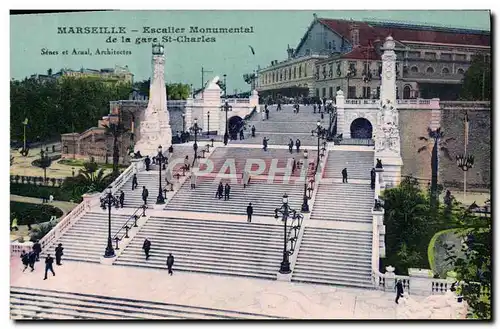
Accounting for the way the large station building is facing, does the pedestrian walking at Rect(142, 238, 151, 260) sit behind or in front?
in front

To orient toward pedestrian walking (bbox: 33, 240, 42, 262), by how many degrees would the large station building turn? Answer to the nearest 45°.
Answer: approximately 45° to its right

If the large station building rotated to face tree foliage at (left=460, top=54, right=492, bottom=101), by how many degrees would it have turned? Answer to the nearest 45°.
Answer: approximately 90° to its left

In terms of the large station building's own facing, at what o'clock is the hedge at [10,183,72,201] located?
The hedge is roughly at 1 o'clock from the large station building.

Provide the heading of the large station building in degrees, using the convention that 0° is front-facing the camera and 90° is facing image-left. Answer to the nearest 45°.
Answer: approximately 45°

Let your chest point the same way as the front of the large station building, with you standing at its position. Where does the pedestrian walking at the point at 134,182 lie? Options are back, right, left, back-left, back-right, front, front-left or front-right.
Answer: front-right

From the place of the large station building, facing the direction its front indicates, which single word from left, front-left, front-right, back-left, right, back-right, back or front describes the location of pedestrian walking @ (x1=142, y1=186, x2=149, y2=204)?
front-right
